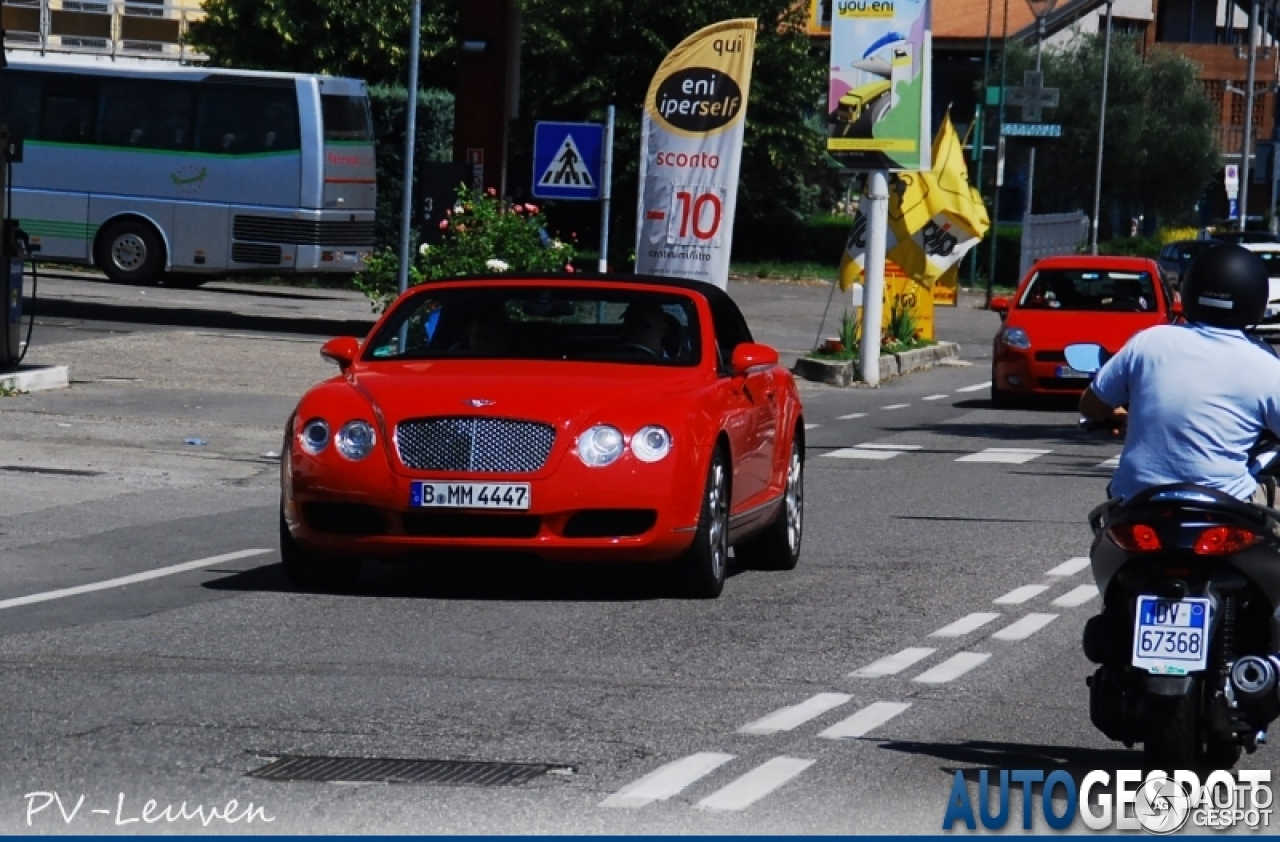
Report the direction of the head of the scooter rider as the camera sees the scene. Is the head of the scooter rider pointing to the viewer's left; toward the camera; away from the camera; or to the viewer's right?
away from the camera

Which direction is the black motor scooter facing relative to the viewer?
away from the camera

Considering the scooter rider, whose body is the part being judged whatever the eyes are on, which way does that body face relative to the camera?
away from the camera

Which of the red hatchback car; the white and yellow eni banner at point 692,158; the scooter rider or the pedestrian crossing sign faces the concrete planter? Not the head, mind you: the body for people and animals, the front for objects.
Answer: the scooter rider

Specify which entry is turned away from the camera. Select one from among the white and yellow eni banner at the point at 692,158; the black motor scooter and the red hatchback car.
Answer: the black motor scooter

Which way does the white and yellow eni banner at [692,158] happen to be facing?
toward the camera

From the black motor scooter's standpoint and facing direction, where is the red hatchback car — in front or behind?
in front

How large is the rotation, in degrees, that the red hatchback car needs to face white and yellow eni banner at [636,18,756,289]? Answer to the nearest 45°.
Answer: approximately 90° to its right

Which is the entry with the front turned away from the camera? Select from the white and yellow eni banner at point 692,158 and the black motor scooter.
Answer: the black motor scooter

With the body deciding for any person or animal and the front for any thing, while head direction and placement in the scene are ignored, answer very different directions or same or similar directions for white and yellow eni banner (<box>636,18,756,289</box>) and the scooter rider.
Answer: very different directions

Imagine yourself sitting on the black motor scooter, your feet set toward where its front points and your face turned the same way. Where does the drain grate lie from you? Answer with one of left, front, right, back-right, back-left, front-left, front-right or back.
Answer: left

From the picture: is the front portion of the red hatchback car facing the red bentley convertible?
yes

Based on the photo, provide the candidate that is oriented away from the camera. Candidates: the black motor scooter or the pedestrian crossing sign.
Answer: the black motor scooter
